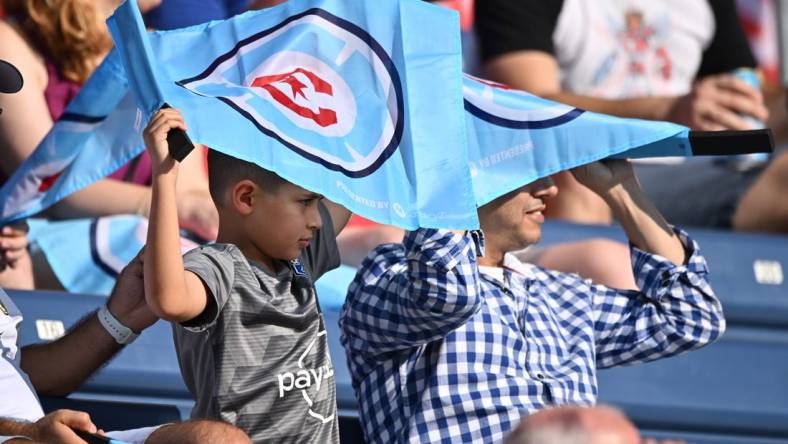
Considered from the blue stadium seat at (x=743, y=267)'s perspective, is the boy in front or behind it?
in front

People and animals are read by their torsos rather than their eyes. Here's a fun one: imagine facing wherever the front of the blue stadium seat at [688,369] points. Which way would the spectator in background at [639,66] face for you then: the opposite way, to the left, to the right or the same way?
the same way

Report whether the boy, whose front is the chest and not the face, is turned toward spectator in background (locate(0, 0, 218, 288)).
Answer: no

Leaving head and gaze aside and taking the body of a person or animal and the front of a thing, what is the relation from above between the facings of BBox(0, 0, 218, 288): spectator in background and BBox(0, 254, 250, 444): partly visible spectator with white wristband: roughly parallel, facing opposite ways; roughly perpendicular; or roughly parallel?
roughly parallel

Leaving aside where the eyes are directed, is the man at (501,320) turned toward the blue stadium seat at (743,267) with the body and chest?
no

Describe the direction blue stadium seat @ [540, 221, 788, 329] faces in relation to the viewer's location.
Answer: facing the viewer

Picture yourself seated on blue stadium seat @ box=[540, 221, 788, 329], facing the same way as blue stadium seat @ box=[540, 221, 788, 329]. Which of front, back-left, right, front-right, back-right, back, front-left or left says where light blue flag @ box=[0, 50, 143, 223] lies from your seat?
front-right

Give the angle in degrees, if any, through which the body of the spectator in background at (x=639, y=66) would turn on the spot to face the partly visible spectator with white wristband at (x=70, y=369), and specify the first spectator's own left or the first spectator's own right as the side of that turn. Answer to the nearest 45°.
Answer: approximately 45° to the first spectator's own right

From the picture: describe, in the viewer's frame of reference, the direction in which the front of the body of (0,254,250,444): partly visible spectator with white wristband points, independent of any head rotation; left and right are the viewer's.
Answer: facing the viewer and to the right of the viewer

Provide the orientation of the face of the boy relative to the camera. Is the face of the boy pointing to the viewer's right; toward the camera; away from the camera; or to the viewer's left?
to the viewer's right

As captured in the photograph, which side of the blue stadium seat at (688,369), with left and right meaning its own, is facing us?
front

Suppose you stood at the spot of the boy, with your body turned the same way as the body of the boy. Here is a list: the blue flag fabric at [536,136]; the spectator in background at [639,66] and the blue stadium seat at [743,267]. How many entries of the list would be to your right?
0

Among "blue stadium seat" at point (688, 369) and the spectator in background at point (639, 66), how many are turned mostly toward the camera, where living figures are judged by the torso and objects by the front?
2

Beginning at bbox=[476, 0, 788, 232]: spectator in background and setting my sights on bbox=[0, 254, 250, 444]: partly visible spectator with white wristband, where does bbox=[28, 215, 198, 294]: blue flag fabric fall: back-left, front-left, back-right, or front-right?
front-right

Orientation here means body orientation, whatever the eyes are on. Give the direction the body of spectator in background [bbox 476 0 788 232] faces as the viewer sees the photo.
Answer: toward the camera
